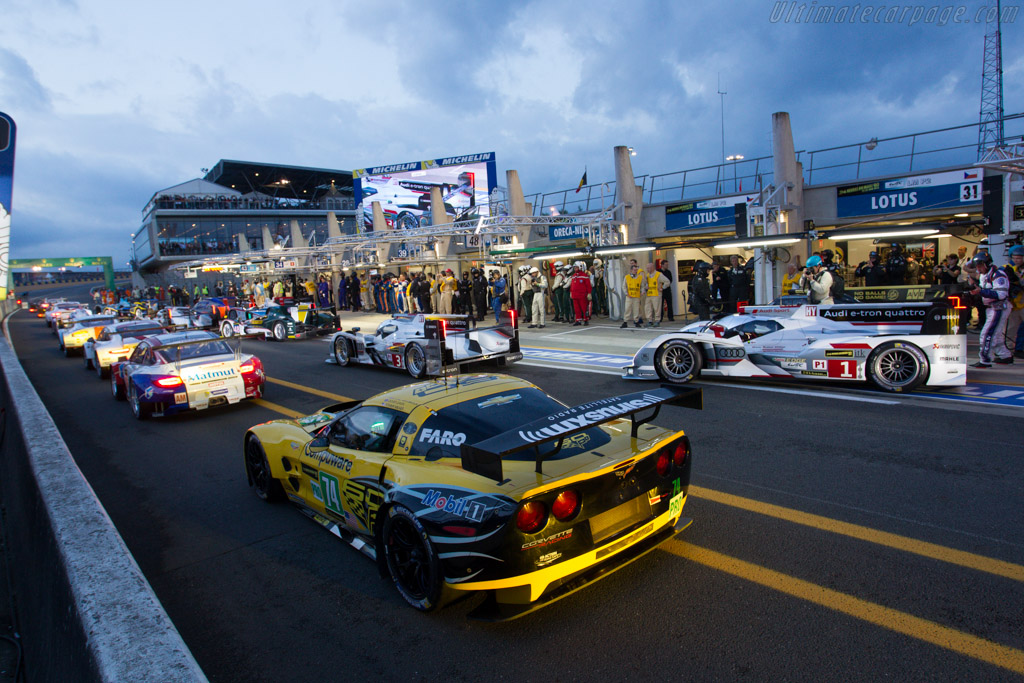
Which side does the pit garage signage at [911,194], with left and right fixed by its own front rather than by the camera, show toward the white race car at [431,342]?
front

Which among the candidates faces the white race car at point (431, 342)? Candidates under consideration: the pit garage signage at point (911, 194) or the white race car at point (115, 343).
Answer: the pit garage signage

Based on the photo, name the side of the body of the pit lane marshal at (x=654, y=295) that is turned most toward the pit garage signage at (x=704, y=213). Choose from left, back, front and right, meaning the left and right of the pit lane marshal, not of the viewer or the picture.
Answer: back

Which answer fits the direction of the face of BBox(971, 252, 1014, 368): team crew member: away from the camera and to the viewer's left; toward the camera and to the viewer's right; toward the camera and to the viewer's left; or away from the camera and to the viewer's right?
toward the camera and to the viewer's left

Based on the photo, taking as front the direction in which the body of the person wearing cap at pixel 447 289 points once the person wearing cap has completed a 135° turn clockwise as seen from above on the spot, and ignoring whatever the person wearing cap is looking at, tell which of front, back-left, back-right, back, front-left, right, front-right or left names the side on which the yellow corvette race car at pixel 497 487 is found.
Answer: back

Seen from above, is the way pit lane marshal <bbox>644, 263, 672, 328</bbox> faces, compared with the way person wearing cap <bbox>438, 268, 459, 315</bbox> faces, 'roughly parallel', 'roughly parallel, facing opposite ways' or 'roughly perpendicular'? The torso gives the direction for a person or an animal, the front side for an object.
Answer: roughly parallel

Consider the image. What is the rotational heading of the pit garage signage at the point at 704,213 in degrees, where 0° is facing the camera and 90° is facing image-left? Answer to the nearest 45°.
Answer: approximately 45°

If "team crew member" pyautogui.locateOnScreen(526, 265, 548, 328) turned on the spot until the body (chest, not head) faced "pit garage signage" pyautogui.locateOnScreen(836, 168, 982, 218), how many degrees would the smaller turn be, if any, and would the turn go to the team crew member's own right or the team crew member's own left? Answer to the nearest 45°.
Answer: approximately 90° to the team crew member's own left

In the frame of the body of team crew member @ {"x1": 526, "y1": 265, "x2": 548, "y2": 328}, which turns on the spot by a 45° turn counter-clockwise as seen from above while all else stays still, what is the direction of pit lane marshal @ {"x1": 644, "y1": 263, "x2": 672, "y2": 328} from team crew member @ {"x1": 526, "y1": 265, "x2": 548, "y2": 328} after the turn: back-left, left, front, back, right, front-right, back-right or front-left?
front-left

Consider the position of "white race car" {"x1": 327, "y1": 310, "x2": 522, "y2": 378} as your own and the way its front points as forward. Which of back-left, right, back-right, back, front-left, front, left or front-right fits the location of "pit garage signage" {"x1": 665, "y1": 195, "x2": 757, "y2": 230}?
right

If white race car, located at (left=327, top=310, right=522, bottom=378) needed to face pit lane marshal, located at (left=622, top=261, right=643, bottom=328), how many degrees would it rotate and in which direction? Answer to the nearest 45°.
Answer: approximately 90° to its right

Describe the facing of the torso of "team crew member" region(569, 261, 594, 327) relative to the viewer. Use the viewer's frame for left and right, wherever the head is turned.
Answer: facing the viewer and to the left of the viewer

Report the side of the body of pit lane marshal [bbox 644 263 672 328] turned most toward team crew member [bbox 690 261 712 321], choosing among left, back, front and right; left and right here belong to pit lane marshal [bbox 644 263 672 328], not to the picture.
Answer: left

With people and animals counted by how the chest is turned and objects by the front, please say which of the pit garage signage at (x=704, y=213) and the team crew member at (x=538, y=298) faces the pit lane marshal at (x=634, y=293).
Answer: the pit garage signage

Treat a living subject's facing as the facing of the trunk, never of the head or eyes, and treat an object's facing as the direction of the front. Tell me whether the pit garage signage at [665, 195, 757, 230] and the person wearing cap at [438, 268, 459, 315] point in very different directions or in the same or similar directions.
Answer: same or similar directions

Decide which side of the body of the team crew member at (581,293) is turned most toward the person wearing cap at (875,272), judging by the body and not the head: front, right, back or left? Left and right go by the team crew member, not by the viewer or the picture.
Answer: left

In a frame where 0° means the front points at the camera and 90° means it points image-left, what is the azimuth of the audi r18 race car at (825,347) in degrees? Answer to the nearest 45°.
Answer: approximately 90°
